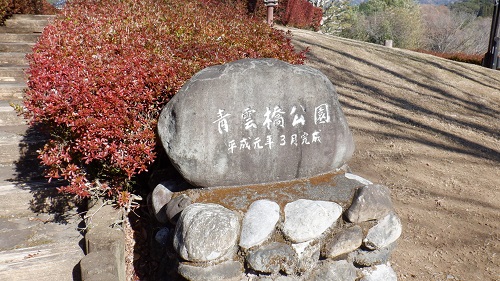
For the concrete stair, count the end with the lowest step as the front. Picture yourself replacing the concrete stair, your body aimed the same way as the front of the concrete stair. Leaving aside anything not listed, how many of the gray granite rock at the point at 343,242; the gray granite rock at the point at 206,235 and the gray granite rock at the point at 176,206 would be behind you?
0

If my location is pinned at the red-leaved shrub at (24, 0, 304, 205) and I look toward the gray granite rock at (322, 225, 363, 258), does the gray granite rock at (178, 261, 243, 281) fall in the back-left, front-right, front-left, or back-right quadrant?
front-right

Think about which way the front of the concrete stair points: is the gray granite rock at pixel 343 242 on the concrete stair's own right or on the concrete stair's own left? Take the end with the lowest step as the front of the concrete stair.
on the concrete stair's own left

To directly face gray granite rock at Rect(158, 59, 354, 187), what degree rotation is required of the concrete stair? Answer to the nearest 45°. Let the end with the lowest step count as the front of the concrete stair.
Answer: approximately 45° to its left

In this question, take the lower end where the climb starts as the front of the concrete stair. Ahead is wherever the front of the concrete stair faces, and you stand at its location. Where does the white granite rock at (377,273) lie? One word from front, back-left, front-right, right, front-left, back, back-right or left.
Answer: front-left

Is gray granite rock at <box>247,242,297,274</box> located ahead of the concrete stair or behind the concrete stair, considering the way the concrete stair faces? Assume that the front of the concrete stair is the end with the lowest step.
ahead

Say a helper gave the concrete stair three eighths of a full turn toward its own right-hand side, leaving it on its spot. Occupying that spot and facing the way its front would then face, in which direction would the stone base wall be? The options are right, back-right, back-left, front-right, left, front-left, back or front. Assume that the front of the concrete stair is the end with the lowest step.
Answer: back

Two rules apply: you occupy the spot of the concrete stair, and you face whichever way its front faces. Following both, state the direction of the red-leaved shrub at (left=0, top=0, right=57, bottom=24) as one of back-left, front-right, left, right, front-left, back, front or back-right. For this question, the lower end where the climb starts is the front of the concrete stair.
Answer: back

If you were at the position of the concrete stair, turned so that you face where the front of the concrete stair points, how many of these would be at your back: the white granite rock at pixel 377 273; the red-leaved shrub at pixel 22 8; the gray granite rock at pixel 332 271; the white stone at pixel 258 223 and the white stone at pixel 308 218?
1

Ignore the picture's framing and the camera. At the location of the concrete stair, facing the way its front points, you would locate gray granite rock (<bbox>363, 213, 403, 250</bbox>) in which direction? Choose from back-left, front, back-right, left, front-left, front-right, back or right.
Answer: front-left

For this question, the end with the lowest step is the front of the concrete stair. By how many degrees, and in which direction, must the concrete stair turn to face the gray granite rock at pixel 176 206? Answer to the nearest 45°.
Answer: approximately 45° to its left

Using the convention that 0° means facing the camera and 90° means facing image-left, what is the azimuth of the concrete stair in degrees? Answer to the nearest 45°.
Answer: approximately 0°

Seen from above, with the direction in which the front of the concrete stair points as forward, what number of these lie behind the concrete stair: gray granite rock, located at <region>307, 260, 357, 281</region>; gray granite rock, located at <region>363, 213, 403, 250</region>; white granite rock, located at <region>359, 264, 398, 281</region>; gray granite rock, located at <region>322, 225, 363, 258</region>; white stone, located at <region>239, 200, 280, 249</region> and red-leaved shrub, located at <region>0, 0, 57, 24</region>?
1

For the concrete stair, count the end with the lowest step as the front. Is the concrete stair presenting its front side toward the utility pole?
no

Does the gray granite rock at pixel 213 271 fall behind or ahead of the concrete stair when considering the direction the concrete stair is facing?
ahead

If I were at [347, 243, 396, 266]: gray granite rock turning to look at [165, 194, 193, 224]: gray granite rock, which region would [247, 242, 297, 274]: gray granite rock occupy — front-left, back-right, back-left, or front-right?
front-left

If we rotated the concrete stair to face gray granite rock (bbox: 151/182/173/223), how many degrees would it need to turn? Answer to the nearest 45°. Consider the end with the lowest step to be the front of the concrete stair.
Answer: approximately 45° to its left

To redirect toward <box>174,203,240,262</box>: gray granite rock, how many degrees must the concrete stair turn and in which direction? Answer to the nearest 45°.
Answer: approximately 45° to its left

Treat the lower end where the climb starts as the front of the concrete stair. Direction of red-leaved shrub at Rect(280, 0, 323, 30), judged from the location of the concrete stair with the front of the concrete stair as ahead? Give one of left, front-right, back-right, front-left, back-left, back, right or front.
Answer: back-left
